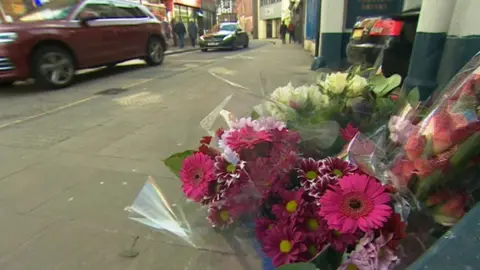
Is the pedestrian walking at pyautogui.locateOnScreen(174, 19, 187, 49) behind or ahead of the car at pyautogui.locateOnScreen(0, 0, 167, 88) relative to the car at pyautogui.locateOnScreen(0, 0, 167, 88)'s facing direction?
behind

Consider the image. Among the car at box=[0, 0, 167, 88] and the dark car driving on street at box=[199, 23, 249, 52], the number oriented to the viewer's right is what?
0

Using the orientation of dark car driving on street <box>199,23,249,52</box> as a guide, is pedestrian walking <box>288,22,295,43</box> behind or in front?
behind

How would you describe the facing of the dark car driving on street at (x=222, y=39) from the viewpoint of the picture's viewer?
facing the viewer and to the left of the viewer

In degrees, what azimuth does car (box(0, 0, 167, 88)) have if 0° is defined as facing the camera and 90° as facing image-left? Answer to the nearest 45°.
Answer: approximately 45°

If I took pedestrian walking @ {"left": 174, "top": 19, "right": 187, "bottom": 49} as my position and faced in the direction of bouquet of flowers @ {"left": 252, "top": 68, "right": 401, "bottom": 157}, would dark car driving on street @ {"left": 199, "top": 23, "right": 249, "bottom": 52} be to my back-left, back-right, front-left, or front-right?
front-left

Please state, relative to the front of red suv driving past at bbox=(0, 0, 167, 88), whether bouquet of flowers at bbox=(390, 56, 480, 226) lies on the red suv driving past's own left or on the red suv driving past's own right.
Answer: on the red suv driving past's own left

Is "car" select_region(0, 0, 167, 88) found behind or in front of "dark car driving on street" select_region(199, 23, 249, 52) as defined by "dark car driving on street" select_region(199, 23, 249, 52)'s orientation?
in front

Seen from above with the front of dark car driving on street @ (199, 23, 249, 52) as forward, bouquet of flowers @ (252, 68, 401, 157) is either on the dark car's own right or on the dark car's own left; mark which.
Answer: on the dark car's own left

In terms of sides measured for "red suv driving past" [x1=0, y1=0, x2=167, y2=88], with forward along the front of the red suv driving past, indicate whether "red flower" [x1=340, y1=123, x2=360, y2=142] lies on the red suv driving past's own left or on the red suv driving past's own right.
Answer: on the red suv driving past's own left

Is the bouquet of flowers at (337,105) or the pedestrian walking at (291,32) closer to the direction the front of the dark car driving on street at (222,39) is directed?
the bouquet of flowers

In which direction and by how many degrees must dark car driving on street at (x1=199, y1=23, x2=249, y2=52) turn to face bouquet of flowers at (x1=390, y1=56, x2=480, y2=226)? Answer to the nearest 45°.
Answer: approximately 45° to its left

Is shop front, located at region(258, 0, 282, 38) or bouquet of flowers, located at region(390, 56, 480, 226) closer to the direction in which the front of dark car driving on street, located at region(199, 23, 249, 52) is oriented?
the bouquet of flowers
